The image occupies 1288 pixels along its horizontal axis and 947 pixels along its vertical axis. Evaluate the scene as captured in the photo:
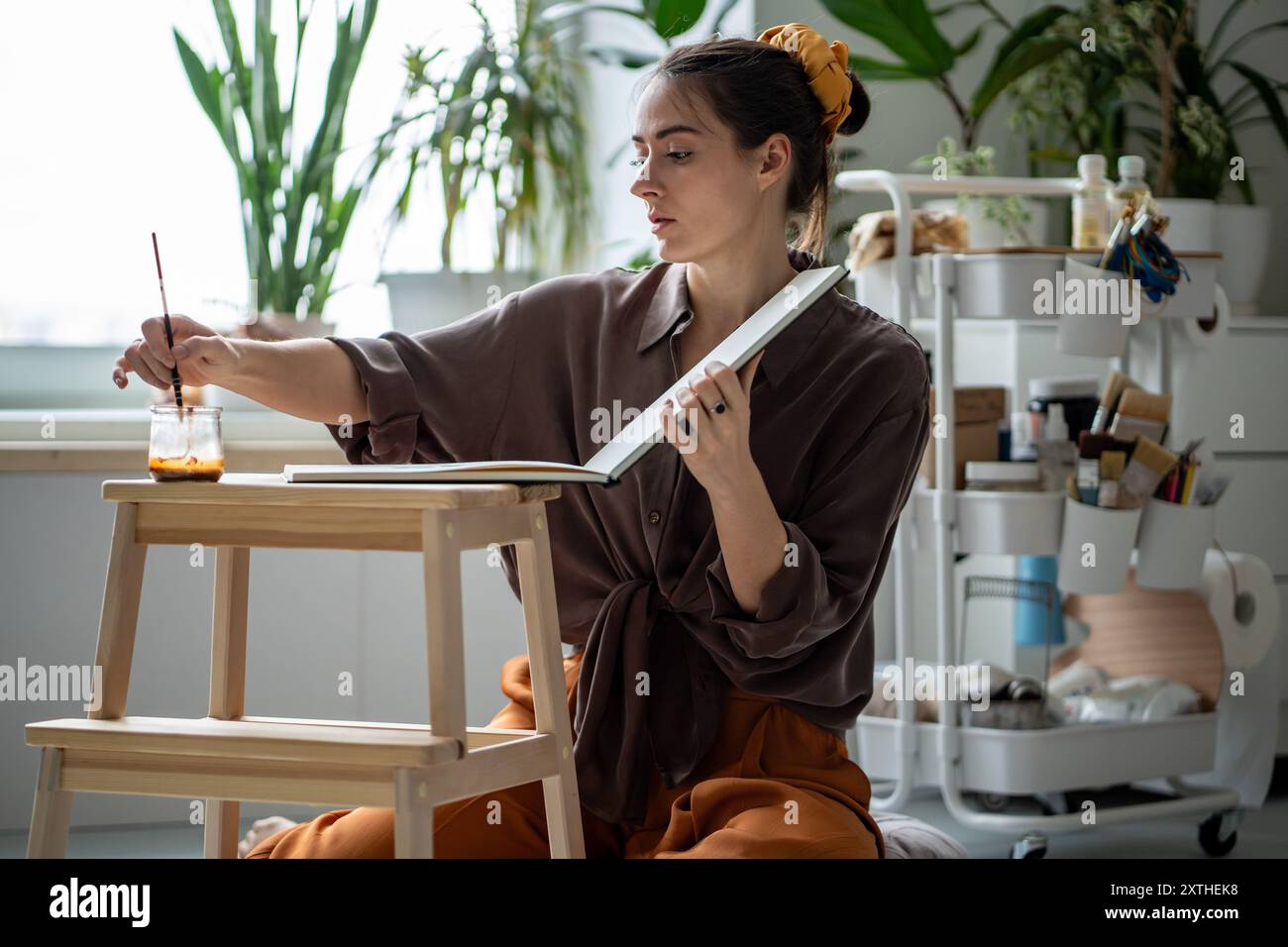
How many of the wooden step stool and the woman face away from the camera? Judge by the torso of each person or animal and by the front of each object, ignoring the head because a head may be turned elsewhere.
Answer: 0

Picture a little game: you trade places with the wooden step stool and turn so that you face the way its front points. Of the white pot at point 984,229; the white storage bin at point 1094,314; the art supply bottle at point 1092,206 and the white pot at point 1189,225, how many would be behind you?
4

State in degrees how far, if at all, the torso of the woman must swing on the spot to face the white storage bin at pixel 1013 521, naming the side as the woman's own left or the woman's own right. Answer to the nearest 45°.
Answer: approximately 180°

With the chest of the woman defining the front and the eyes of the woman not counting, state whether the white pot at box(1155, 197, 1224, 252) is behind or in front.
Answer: behind

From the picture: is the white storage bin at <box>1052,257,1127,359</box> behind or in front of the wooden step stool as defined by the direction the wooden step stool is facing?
behind

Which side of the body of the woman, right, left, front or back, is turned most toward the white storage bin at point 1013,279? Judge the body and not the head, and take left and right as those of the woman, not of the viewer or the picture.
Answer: back

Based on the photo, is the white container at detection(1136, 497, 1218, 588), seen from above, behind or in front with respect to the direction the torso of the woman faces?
behind

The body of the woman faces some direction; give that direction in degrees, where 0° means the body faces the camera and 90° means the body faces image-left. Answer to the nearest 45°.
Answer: approximately 45°

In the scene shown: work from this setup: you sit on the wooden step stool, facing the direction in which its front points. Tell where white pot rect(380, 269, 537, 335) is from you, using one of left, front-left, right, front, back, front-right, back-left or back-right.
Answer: back-right

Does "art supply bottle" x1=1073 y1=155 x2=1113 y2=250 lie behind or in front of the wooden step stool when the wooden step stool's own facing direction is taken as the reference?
behind

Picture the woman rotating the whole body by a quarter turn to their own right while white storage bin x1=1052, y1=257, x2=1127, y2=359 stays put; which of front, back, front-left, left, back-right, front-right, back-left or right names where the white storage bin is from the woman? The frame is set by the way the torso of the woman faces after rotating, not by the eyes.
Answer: right

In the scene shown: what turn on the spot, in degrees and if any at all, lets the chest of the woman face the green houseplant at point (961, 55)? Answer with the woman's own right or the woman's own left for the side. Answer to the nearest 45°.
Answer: approximately 180°
